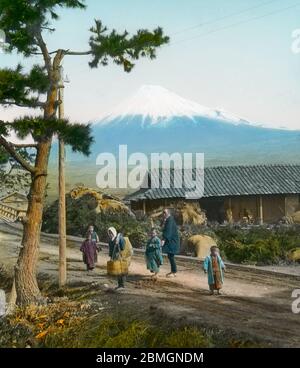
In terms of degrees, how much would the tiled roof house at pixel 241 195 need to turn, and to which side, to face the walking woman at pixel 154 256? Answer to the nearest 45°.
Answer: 0° — it already faces them

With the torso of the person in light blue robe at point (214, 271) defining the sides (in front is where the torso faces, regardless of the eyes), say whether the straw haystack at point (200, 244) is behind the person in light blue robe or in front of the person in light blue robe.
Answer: behind

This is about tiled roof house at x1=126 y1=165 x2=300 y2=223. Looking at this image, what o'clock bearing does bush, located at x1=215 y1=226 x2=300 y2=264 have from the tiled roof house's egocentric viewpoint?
The bush is roughly at 12 o'clock from the tiled roof house.

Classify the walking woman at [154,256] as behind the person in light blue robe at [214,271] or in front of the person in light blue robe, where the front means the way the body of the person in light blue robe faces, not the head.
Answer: behind

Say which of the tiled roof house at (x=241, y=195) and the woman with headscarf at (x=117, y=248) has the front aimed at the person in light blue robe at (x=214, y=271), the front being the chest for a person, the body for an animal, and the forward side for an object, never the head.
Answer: the tiled roof house

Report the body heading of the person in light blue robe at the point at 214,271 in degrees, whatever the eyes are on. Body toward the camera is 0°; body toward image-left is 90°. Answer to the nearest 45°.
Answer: approximately 0°

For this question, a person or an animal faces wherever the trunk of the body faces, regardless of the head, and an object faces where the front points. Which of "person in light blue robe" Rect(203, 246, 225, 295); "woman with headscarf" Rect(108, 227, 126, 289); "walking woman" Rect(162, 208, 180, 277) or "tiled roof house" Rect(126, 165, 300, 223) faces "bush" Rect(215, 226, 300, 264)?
the tiled roof house

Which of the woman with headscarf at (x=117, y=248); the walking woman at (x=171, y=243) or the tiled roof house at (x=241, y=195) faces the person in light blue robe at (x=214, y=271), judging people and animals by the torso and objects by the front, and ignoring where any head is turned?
the tiled roof house
